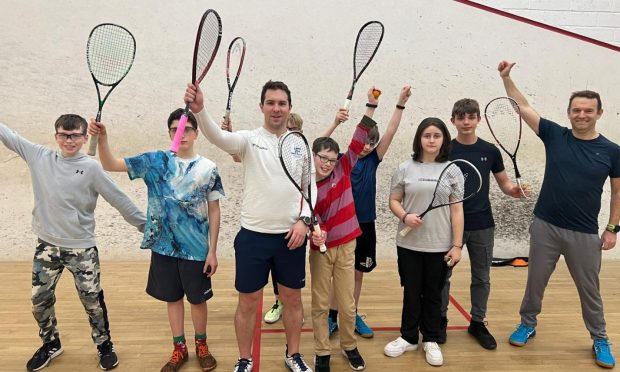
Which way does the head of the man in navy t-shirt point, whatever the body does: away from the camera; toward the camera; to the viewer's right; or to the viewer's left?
toward the camera

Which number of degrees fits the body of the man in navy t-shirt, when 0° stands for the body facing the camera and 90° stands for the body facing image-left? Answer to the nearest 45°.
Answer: approximately 0°

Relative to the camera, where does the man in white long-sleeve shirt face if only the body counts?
toward the camera

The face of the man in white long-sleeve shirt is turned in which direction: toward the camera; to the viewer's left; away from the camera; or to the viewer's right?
toward the camera

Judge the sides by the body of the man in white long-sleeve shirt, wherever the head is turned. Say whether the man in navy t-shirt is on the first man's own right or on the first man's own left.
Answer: on the first man's own left

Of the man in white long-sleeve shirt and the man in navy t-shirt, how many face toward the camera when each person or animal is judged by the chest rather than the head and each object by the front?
2

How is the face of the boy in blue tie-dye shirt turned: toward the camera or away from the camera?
toward the camera

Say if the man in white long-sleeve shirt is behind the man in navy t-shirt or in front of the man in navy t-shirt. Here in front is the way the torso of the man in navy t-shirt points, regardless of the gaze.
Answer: in front

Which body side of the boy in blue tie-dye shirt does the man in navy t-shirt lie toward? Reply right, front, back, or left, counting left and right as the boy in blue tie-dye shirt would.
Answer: left

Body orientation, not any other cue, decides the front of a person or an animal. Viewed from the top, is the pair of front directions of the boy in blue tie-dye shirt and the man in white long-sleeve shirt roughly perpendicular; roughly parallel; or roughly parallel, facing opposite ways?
roughly parallel

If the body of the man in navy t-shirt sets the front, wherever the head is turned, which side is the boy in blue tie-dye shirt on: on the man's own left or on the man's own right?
on the man's own right
